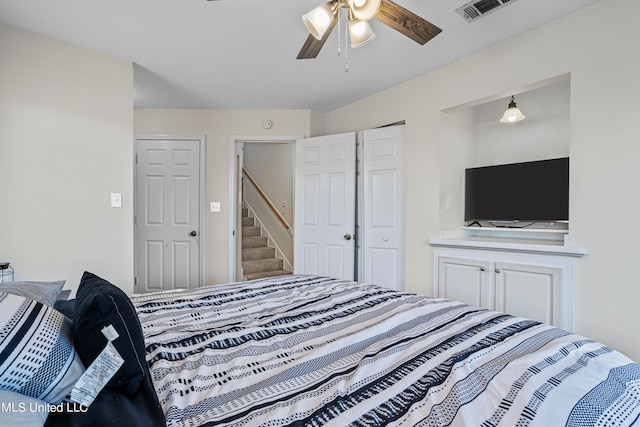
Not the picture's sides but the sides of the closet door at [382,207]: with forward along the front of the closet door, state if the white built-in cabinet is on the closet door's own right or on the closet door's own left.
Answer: on the closet door's own left

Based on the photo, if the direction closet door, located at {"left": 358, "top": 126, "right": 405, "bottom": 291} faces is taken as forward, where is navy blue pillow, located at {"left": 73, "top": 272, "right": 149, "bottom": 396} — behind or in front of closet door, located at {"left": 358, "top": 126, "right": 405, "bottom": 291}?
in front

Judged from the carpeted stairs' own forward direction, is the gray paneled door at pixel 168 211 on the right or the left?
on its right

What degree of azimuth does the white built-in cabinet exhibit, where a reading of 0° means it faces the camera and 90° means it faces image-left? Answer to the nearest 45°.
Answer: approximately 45°

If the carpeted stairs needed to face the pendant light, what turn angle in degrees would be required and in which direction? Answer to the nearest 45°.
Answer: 0° — it already faces it

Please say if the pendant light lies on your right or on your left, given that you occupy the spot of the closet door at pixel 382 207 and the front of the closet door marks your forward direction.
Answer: on your left

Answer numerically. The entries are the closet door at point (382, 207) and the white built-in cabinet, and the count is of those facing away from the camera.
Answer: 0

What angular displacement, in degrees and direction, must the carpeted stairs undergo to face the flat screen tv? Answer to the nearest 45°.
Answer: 0° — it already faces it

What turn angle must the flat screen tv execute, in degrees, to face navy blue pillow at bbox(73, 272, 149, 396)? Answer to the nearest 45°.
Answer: approximately 45° to its left

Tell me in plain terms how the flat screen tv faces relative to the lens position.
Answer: facing the viewer and to the left of the viewer

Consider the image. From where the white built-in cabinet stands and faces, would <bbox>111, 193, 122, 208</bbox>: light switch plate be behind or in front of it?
in front

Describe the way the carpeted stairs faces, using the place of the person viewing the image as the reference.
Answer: facing the viewer and to the right of the viewer
